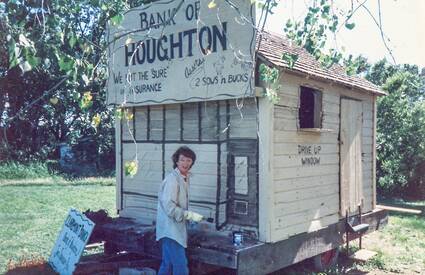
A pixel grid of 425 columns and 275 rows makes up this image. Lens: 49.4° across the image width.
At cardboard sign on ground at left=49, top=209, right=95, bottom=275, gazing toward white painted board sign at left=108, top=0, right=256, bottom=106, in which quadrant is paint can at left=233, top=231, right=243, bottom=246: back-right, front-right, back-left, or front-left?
front-right

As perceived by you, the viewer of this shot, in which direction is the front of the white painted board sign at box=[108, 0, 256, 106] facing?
facing the viewer and to the left of the viewer

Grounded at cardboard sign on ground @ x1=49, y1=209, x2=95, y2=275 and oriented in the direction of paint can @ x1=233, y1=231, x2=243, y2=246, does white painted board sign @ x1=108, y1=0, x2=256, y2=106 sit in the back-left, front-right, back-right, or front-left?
front-left

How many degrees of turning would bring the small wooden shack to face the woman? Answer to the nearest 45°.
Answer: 0° — it already faces them

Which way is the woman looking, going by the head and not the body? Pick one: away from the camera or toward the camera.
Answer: toward the camera

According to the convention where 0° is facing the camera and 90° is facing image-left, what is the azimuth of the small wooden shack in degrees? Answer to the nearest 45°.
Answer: approximately 45°
